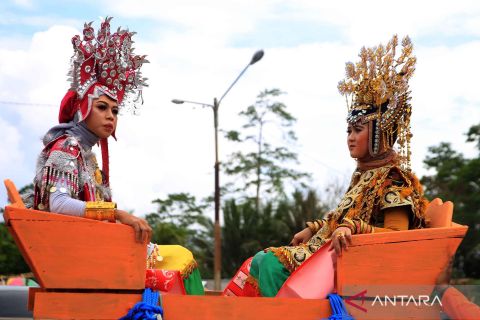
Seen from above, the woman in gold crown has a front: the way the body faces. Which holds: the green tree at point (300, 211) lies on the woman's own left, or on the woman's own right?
on the woman's own right

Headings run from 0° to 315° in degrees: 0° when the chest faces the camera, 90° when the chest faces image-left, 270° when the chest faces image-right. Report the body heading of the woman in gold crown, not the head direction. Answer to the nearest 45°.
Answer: approximately 90°

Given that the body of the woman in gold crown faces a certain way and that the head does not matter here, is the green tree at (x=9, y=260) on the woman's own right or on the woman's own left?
on the woman's own right

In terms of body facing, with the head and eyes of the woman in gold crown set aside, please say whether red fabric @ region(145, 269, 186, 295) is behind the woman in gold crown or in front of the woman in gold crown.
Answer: in front

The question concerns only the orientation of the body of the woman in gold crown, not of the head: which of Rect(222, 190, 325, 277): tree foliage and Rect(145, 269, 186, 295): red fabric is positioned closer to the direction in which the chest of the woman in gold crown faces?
the red fabric

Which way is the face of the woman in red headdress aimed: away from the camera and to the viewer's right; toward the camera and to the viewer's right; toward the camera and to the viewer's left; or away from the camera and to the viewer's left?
toward the camera and to the viewer's right

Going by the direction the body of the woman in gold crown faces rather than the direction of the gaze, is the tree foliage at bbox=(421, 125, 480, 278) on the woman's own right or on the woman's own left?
on the woman's own right

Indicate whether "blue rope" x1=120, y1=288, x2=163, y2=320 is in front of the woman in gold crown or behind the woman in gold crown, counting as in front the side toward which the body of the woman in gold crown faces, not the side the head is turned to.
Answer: in front

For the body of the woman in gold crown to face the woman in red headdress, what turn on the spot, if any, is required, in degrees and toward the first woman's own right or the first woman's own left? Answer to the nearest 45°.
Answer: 0° — they already face them

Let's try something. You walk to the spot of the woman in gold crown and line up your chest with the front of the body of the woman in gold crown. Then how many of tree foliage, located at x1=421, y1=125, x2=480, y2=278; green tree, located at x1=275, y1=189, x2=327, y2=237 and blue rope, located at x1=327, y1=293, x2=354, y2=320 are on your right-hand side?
2

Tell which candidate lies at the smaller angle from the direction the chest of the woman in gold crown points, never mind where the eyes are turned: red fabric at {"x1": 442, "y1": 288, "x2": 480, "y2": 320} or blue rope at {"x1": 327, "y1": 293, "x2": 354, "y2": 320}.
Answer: the blue rope

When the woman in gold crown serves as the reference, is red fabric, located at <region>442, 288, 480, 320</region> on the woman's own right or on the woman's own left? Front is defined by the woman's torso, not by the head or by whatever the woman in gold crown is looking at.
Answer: on the woman's own left

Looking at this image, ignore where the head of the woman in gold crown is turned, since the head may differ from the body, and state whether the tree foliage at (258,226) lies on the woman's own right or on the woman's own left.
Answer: on the woman's own right
